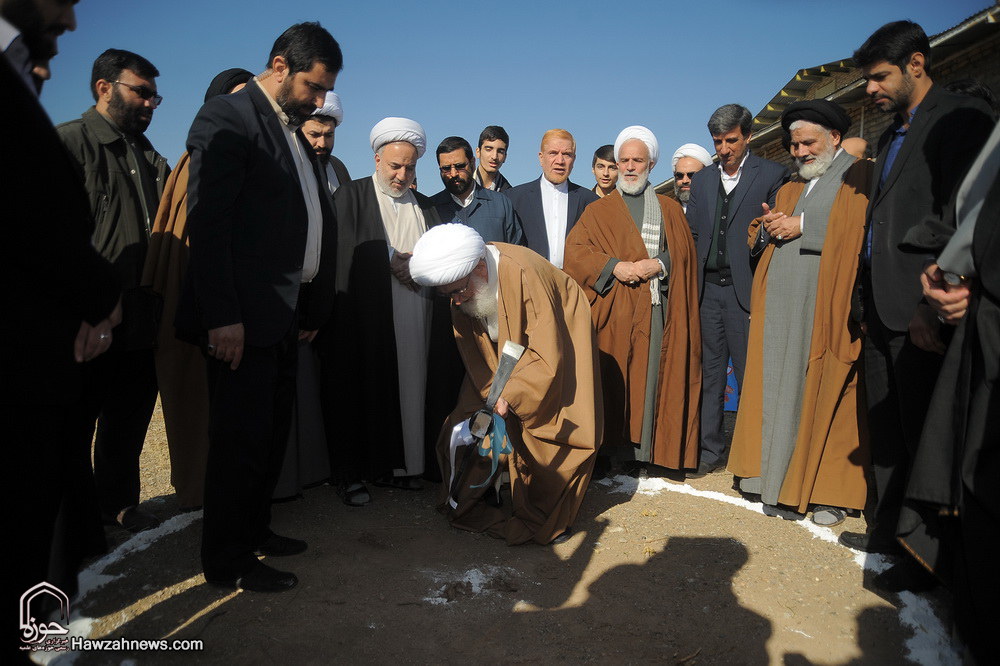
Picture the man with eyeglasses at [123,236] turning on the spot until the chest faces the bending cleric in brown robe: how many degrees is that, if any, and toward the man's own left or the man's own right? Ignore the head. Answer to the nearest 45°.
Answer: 0° — they already face them

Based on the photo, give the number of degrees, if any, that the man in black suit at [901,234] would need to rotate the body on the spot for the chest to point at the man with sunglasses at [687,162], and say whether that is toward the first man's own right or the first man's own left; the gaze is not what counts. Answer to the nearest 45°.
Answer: approximately 45° to the first man's own right

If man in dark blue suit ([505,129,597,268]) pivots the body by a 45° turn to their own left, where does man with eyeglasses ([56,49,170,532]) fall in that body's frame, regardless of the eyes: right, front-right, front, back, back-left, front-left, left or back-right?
right

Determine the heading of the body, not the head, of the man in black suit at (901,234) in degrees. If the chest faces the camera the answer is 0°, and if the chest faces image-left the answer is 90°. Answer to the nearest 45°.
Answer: approximately 90°

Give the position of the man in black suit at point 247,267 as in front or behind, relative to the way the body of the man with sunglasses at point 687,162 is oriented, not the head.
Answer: in front

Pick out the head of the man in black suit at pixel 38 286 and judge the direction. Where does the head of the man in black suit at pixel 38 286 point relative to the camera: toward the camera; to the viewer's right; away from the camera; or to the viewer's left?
to the viewer's right

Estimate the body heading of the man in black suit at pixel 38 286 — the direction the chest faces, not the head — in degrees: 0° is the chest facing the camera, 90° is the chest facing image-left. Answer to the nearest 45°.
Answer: approximately 270°

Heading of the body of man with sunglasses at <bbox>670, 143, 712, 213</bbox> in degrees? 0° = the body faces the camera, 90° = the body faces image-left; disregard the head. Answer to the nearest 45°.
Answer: approximately 45°

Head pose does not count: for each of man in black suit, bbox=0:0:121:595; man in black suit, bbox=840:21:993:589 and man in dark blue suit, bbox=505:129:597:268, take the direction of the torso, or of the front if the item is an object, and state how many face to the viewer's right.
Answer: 1

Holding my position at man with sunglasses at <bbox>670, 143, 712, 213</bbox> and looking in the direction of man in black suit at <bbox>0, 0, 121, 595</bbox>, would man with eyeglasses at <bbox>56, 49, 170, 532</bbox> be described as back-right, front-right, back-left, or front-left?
front-right

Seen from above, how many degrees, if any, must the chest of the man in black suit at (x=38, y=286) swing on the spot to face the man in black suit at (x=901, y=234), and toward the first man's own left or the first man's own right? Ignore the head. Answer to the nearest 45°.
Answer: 0° — they already face them

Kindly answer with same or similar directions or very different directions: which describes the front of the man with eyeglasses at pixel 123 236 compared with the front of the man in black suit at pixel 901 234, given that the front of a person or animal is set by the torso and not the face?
very different directions

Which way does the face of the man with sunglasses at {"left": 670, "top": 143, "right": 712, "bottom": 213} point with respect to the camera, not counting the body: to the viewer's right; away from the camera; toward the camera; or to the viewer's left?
toward the camera

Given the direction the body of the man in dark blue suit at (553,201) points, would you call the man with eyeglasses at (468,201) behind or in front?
in front

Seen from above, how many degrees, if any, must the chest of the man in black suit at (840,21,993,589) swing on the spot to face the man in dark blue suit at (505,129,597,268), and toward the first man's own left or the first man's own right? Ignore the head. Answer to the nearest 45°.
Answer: approximately 45° to the first man's own right

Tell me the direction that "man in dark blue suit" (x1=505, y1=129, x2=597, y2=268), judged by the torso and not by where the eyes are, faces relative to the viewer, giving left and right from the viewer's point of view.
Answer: facing the viewer
